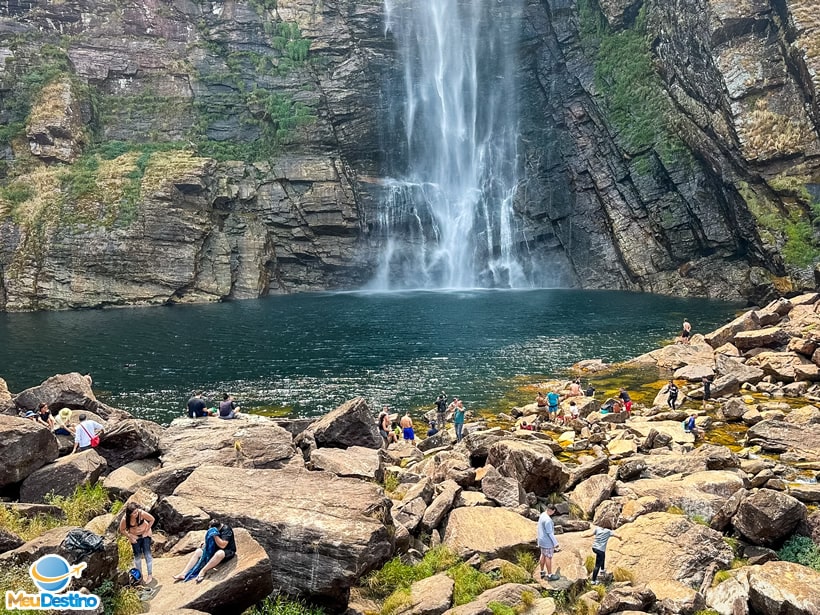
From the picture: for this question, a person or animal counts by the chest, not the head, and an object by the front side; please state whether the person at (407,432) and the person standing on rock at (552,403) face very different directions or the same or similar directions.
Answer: same or similar directions

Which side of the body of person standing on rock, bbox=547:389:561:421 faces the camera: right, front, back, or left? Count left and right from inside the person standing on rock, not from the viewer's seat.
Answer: back

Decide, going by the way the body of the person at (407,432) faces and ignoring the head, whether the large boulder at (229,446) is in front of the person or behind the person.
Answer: behind

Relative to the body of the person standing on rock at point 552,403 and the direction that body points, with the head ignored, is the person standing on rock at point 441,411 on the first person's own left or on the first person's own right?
on the first person's own left

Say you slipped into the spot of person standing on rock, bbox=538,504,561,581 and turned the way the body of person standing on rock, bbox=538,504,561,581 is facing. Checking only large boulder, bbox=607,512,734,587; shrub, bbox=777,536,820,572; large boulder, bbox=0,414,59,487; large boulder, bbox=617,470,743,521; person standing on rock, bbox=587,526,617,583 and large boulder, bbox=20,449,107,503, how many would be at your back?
2

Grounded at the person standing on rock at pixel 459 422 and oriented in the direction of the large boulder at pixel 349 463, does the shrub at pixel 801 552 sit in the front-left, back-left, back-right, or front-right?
front-left

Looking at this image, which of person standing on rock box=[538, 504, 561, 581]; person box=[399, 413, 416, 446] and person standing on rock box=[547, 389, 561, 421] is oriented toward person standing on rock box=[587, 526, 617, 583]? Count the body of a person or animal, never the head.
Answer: person standing on rock box=[538, 504, 561, 581]

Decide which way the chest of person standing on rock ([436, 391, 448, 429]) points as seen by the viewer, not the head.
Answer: away from the camera

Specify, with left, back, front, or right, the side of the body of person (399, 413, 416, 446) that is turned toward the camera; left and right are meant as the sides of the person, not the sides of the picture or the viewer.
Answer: back

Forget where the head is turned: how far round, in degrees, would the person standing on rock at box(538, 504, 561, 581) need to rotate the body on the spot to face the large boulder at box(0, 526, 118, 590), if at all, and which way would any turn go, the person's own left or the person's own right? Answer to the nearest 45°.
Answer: approximately 135° to the person's own right

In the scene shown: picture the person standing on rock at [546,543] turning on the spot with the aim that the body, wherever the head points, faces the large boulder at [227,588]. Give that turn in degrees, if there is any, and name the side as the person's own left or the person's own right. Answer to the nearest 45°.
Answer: approximately 135° to the person's own right

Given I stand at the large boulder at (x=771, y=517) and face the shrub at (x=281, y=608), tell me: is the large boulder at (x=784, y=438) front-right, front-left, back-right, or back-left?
back-right

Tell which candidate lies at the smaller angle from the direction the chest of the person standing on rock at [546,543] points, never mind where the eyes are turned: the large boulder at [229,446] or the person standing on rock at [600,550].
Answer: the person standing on rock

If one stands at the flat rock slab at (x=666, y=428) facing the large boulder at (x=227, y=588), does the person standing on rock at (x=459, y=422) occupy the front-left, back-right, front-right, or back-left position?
front-right
